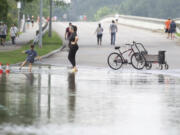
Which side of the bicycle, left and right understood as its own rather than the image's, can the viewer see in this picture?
right
